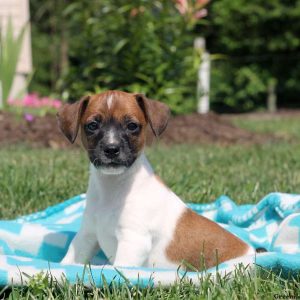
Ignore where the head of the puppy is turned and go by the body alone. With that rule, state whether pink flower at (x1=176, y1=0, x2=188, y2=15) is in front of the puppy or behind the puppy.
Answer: behind

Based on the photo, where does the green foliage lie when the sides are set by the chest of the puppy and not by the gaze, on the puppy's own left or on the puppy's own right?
on the puppy's own right

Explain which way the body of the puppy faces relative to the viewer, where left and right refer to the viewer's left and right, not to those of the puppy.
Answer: facing the viewer and to the left of the viewer

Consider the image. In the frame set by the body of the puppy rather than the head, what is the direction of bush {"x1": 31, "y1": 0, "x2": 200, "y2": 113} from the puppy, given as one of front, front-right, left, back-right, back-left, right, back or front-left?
back-right

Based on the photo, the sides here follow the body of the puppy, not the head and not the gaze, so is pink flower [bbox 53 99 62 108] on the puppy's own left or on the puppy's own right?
on the puppy's own right

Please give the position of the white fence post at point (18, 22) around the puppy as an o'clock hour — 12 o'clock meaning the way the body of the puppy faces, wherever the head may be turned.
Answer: The white fence post is roughly at 4 o'clock from the puppy.
